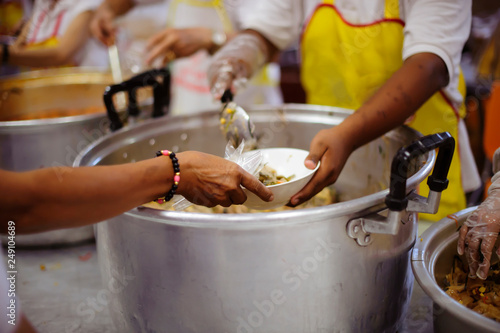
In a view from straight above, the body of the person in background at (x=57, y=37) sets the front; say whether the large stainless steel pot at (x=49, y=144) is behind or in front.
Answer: in front

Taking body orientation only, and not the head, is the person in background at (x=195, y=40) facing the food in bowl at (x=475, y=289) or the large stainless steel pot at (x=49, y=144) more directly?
the large stainless steel pot

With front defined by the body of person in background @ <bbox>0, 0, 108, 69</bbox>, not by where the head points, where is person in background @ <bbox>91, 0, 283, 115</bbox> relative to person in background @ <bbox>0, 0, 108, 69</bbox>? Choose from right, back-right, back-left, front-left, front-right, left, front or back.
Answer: left

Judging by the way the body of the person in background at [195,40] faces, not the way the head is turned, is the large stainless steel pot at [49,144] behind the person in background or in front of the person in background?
in front

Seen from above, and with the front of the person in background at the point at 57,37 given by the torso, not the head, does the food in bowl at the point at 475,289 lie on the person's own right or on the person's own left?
on the person's own left

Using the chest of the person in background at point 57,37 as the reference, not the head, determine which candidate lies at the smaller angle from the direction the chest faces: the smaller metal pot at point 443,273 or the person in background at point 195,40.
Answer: the smaller metal pot

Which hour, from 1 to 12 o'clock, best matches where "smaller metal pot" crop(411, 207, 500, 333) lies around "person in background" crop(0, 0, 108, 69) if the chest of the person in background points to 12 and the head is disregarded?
The smaller metal pot is roughly at 10 o'clock from the person in background.

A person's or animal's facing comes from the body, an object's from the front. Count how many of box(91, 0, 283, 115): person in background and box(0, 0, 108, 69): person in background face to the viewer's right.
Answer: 0

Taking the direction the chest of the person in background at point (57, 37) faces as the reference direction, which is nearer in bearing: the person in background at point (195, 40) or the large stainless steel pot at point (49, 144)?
the large stainless steel pot

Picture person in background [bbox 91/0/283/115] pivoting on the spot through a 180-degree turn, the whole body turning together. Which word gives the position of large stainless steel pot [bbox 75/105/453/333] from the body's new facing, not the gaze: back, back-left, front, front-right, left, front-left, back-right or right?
back-right
